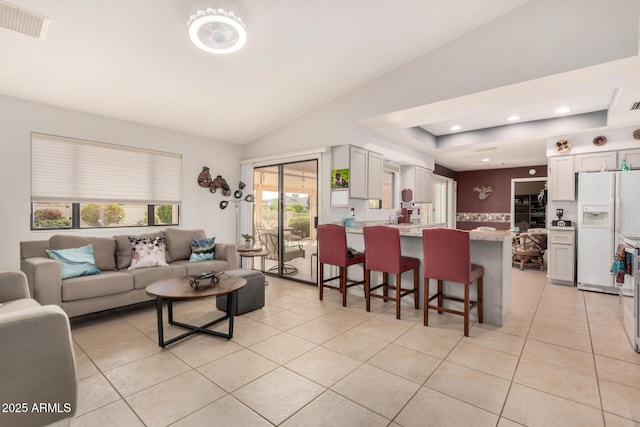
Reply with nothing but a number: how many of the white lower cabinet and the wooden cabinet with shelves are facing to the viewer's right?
0

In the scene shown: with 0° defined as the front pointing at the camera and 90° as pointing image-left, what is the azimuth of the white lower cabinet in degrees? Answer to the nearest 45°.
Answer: approximately 45°

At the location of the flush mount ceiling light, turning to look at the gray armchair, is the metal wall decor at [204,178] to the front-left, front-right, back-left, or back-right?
back-right

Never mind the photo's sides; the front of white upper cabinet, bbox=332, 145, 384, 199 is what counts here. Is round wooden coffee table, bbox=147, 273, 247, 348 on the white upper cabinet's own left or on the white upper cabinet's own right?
on the white upper cabinet's own right

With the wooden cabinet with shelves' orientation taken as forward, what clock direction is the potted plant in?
The potted plant is roughly at 1 o'clock from the wooden cabinet with shelves.

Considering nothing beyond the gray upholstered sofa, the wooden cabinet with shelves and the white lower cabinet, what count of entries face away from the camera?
0

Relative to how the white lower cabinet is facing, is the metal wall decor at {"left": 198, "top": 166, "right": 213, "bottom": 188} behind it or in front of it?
in front

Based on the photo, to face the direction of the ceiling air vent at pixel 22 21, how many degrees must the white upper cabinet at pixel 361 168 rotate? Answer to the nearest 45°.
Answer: approximately 90° to its right

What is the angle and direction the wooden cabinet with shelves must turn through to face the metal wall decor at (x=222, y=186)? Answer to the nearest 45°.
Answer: approximately 45° to its right

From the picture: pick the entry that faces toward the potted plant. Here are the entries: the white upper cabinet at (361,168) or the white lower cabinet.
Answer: the white lower cabinet

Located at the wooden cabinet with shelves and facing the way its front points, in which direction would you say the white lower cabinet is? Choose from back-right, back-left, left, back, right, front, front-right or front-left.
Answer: front

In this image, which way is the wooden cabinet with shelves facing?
toward the camera
